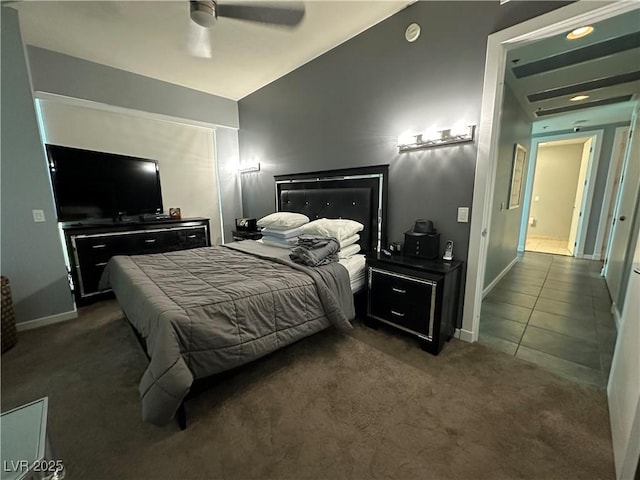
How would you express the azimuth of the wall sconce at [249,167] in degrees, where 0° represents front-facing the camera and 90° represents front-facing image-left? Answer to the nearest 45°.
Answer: approximately 45°

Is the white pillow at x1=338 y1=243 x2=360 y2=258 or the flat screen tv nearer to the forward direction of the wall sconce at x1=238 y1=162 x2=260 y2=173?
the flat screen tv

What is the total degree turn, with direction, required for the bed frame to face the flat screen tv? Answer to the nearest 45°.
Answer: approximately 45° to its right

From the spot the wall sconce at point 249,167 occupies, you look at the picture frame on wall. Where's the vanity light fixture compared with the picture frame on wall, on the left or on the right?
right

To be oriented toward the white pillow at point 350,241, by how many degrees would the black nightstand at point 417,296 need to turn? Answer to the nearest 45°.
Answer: approximately 90° to its right

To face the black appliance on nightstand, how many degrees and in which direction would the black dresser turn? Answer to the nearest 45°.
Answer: approximately 45° to its left

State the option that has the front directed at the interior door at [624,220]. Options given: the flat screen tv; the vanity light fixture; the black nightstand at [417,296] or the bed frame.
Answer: the flat screen tv

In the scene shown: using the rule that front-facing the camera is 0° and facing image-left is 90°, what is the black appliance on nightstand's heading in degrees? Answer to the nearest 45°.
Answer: approximately 45°
